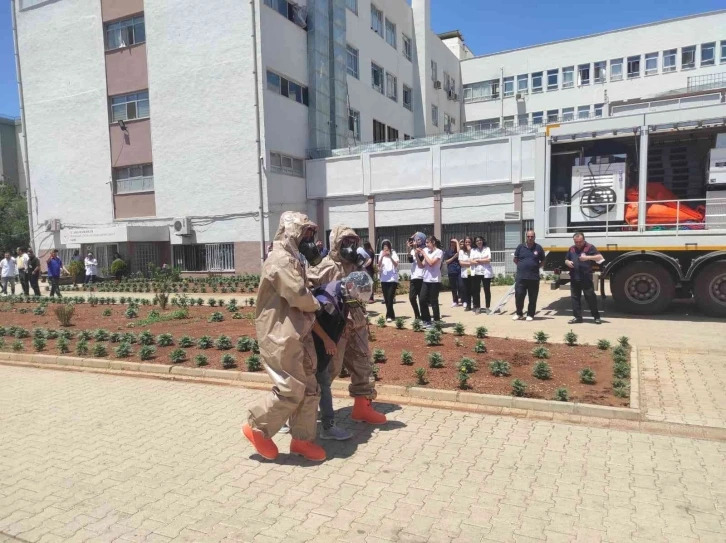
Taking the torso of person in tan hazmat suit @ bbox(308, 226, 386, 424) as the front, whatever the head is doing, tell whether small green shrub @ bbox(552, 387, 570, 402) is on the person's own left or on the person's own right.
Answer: on the person's own left

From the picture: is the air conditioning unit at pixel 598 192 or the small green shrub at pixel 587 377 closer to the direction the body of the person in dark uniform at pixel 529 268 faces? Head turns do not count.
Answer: the small green shrub

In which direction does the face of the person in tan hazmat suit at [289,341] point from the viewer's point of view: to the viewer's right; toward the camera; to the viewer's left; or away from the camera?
to the viewer's right

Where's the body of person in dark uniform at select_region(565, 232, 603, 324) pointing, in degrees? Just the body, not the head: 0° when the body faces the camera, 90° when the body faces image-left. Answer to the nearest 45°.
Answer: approximately 0°

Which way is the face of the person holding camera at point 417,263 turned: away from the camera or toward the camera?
toward the camera

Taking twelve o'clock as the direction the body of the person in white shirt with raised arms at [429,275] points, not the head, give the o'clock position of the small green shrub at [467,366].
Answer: The small green shrub is roughly at 10 o'clock from the person in white shirt with raised arms.

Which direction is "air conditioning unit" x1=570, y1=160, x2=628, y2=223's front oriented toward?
toward the camera

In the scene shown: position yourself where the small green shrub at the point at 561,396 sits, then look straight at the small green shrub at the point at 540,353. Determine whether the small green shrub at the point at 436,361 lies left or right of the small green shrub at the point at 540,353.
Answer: left

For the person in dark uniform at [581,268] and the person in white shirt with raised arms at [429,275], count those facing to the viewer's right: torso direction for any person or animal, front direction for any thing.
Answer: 0
